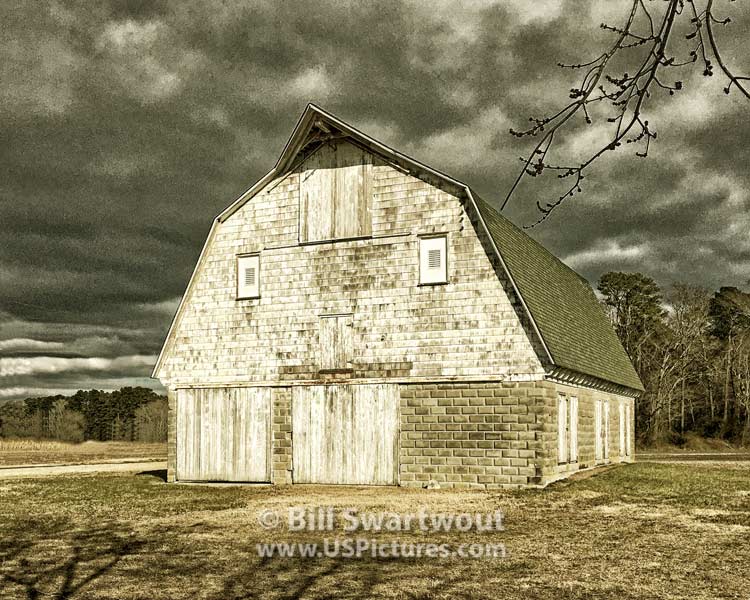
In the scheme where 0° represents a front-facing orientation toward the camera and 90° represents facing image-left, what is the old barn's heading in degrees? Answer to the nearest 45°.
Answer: approximately 0°
